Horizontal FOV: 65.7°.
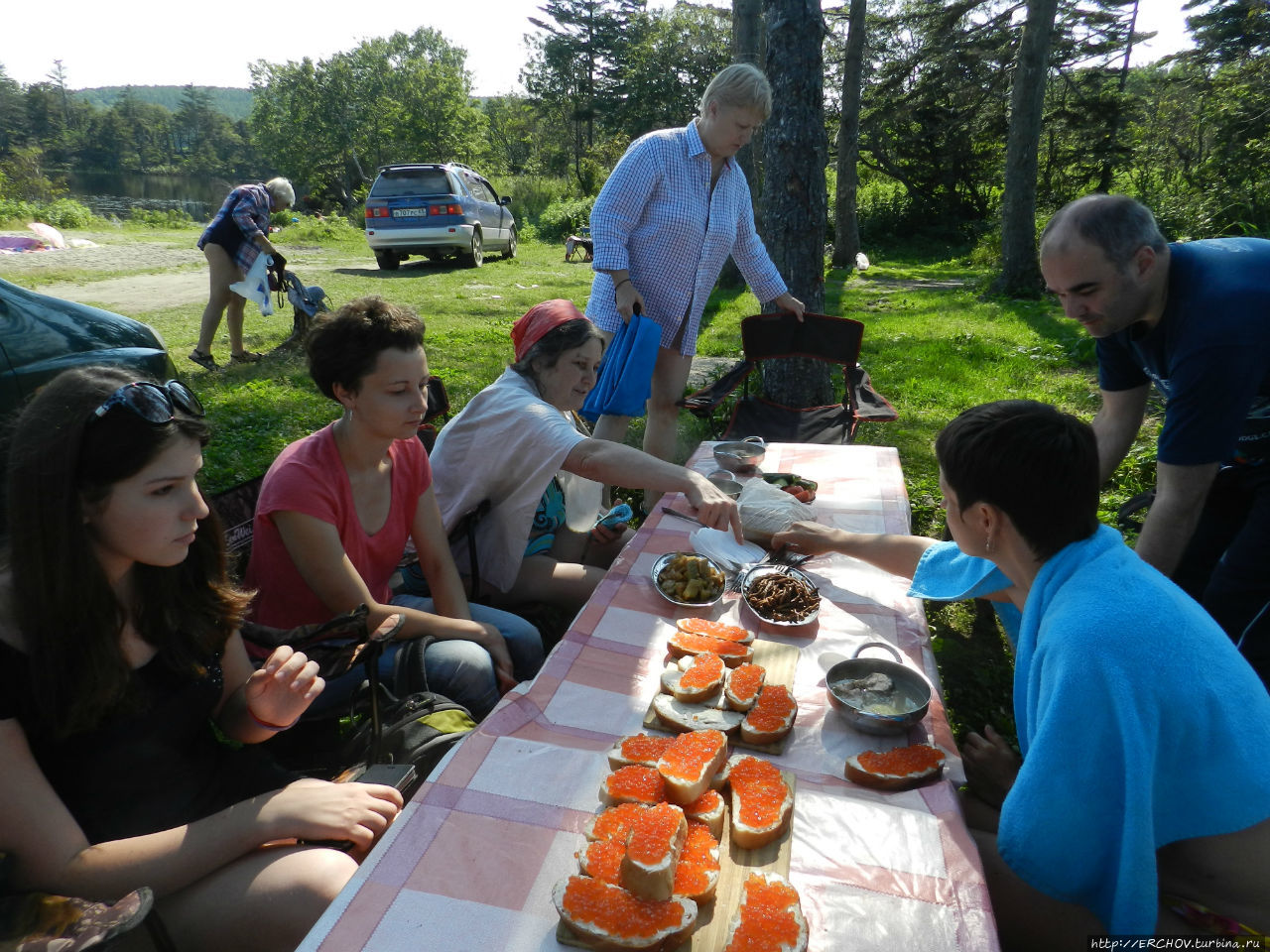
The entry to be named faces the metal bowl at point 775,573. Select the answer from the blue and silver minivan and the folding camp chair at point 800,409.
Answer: the folding camp chair

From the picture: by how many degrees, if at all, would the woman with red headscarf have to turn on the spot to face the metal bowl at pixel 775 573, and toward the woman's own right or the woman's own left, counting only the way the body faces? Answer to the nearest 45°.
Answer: approximately 45° to the woman's own right

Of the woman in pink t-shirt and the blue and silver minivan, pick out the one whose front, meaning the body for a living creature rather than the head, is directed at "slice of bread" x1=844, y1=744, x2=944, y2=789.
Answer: the woman in pink t-shirt

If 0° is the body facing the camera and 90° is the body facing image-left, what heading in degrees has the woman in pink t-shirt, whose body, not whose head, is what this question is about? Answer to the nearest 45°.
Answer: approximately 315°

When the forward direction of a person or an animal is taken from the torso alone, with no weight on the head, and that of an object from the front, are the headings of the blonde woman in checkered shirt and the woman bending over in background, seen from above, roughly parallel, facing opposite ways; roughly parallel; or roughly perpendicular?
roughly perpendicular

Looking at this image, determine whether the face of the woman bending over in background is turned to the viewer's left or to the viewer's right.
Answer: to the viewer's right

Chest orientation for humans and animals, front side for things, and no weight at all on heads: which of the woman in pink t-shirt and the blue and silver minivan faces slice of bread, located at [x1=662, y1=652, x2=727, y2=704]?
the woman in pink t-shirt

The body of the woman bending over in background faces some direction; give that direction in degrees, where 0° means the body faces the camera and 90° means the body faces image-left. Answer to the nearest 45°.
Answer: approximately 270°

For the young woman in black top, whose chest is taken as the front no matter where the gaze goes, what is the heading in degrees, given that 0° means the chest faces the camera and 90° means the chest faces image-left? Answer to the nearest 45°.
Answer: approximately 315°

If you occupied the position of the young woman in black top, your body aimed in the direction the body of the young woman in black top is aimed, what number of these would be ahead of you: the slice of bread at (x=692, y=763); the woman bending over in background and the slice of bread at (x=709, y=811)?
2

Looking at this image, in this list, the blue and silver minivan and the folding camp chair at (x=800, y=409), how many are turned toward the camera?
1

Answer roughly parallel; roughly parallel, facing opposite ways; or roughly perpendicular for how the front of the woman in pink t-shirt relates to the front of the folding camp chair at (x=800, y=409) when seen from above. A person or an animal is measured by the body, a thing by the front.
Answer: roughly perpendicular
